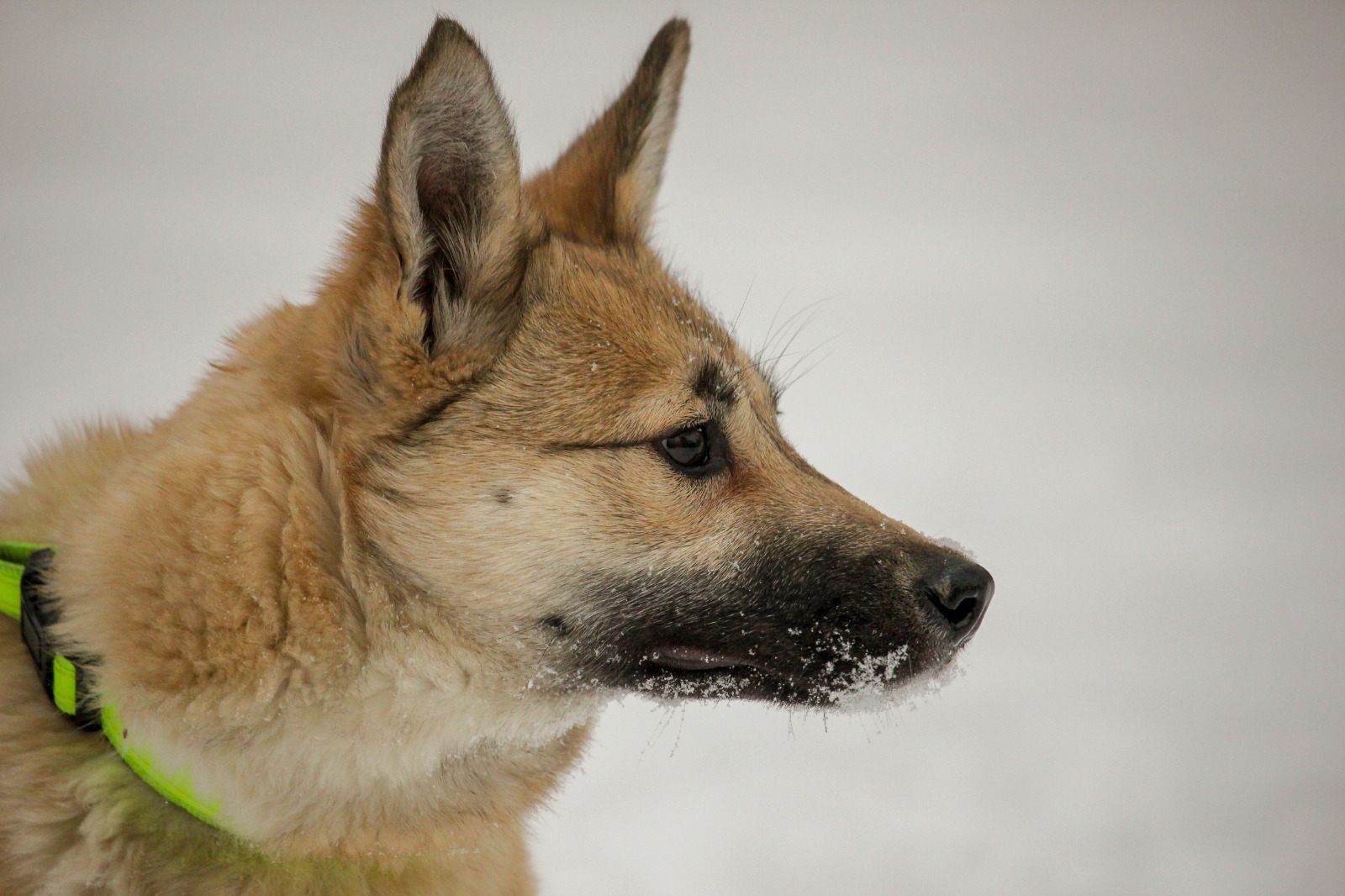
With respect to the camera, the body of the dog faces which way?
to the viewer's right
